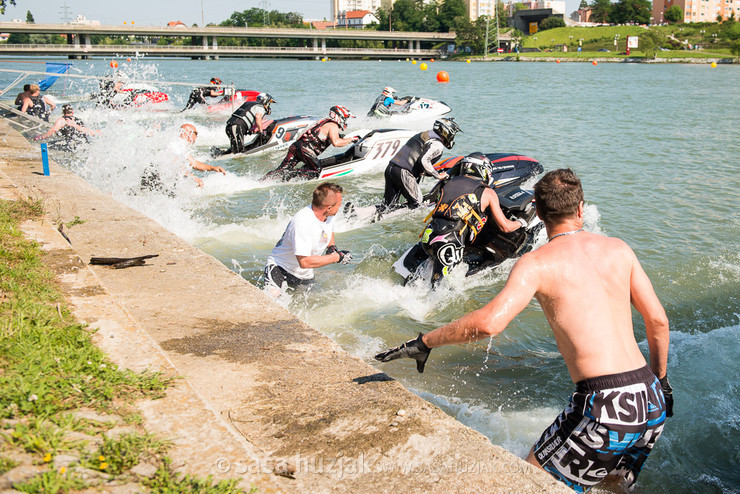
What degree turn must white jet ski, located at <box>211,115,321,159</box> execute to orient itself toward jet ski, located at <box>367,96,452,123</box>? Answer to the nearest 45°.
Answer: approximately 45° to its left

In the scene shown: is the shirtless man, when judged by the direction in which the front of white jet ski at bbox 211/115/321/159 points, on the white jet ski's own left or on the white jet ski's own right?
on the white jet ski's own right

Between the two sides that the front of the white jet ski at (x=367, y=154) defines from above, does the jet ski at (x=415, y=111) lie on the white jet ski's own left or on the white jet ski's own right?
on the white jet ski's own left

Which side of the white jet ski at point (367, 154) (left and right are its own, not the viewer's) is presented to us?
right

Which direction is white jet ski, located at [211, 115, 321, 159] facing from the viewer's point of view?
to the viewer's right

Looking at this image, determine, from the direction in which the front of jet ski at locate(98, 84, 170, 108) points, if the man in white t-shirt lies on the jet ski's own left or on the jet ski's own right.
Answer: on the jet ski's own right

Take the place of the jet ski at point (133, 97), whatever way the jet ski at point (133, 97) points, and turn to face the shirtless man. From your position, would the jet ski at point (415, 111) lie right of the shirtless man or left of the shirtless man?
left

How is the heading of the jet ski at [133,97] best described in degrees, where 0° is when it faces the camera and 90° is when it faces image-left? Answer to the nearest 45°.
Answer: approximately 270°

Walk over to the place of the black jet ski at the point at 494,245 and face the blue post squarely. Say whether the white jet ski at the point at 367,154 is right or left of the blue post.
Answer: right

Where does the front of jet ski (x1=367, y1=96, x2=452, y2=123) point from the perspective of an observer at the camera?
facing to the right of the viewer

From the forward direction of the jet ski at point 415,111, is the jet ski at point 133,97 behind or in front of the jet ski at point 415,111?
behind

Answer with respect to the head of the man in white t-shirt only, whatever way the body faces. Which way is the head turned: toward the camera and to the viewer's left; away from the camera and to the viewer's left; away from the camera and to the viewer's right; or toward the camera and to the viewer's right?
away from the camera and to the viewer's right

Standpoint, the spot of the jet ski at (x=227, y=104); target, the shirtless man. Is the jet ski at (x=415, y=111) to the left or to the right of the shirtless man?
left
